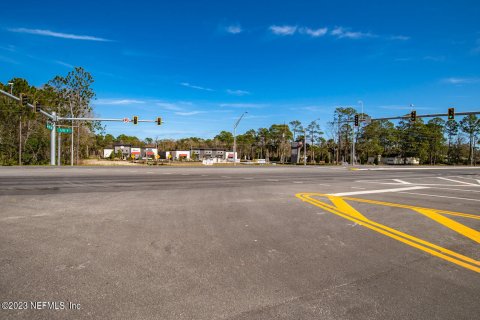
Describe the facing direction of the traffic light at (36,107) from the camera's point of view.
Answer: facing the viewer and to the right of the viewer
